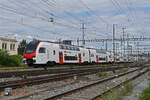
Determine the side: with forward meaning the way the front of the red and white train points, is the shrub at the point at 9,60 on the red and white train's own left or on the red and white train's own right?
on the red and white train's own right

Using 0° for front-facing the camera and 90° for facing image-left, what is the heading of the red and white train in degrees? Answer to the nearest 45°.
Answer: approximately 45°
